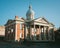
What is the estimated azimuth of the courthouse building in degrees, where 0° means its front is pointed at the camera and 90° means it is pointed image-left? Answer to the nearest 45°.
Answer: approximately 315°
